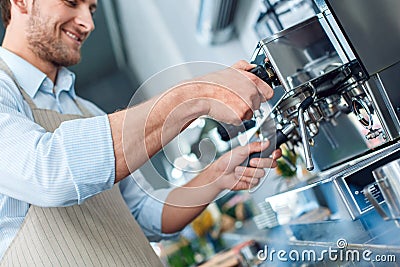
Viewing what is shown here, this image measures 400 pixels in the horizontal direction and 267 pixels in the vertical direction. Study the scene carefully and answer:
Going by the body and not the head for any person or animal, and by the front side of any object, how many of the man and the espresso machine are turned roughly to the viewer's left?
1

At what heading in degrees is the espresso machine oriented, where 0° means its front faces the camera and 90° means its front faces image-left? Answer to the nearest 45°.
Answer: approximately 90°

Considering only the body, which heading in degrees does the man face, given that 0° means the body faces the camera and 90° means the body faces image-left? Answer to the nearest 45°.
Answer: approximately 315°
